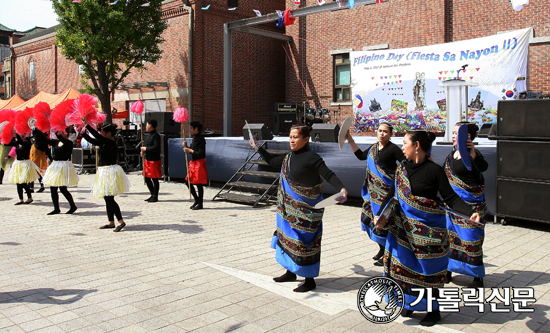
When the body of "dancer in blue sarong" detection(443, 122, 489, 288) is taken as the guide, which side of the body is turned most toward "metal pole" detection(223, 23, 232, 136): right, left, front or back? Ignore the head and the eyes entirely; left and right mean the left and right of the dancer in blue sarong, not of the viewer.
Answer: right

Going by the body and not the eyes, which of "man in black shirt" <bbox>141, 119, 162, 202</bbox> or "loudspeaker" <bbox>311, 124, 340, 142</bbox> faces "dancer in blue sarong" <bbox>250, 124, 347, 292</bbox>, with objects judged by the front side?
the loudspeaker

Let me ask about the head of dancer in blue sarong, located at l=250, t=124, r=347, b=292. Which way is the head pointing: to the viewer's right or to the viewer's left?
to the viewer's left

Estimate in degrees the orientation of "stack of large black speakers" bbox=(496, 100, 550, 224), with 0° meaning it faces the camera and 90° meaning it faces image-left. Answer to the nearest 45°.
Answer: approximately 45°

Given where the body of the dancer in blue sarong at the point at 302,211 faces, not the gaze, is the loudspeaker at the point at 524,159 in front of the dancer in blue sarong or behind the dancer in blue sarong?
behind

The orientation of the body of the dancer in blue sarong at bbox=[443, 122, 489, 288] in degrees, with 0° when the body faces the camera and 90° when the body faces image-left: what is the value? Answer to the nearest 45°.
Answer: approximately 45°

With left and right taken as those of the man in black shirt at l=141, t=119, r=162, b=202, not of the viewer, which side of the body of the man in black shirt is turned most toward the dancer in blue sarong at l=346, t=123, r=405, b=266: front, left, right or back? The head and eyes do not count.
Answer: left
